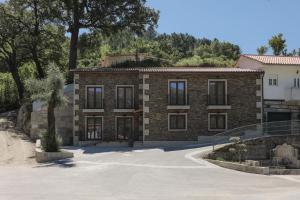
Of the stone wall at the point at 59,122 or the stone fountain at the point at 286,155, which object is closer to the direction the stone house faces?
the stone fountain

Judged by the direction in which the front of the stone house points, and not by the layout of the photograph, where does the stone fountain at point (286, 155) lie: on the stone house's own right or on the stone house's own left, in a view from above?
on the stone house's own left

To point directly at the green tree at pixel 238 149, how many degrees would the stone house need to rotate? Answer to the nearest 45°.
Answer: approximately 45° to its left

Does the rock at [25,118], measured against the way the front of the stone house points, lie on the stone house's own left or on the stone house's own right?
on the stone house's own right

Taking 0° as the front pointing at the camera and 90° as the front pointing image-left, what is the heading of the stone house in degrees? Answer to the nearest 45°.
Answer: approximately 0°

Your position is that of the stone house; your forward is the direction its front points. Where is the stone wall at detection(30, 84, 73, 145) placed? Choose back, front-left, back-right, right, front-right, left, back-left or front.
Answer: right
